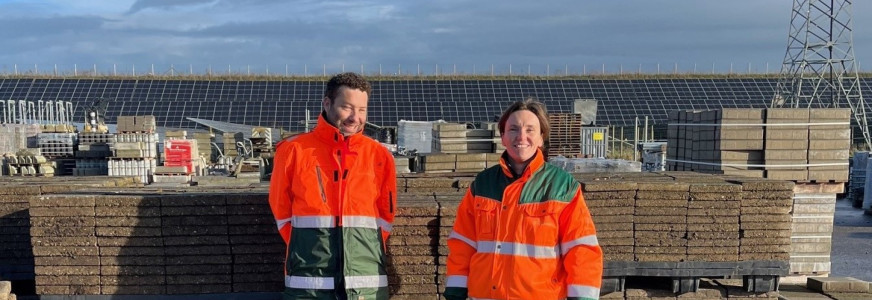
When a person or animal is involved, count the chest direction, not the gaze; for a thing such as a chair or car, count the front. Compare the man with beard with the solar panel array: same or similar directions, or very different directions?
same or similar directions

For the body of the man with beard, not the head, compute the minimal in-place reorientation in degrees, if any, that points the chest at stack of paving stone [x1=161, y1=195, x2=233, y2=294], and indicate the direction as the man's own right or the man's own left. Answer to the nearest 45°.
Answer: approximately 135° to the man's own right

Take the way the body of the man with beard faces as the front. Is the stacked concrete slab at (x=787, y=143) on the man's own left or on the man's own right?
on the man's own left

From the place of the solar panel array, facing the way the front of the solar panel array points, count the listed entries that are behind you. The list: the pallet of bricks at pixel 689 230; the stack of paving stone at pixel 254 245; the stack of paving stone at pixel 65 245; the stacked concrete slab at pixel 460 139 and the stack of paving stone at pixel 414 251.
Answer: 0

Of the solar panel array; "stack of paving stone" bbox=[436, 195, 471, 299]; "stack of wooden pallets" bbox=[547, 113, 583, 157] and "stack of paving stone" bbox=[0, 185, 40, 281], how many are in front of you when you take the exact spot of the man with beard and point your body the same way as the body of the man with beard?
0

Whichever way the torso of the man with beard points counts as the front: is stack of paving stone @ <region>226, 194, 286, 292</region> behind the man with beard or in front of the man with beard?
behind

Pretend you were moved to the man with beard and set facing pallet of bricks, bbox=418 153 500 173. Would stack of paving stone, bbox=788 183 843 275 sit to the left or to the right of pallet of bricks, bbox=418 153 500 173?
right

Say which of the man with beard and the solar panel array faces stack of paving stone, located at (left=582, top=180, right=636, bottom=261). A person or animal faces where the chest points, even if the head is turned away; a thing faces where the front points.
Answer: the solar panel array

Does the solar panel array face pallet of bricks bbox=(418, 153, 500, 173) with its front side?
yes

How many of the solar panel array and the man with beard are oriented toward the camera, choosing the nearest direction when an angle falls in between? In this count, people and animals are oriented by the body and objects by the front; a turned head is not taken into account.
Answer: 2

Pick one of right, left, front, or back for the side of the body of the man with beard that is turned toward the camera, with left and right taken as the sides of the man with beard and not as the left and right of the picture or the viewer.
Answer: front

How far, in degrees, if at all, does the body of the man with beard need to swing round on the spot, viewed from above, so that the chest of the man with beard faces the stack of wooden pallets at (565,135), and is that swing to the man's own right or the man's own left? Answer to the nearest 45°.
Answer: approximately 135° to the man's own left

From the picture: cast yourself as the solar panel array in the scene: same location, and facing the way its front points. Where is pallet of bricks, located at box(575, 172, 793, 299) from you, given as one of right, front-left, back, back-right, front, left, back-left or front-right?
front

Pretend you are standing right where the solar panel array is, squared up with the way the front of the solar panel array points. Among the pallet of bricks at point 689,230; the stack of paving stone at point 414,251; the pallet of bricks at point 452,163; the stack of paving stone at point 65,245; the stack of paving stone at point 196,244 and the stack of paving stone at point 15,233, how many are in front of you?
6

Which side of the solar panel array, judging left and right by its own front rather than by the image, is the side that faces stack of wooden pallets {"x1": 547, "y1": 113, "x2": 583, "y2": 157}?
front

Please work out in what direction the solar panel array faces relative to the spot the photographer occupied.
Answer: facing the viewer

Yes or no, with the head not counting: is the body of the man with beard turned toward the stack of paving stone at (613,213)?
no
